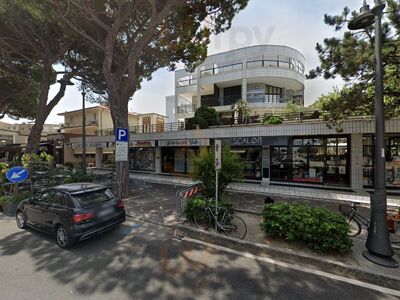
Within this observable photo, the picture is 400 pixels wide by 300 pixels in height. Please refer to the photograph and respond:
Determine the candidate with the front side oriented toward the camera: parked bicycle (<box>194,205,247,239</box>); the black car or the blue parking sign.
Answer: the blue parking sign

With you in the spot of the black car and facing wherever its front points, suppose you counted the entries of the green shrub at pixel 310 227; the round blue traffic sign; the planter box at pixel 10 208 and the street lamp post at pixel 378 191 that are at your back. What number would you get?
2

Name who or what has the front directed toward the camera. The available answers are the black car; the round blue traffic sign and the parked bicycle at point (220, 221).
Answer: the round blue traffic sign

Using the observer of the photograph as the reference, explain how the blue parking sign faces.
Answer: facing the viewer

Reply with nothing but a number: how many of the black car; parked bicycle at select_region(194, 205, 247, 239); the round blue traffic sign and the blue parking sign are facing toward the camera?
2

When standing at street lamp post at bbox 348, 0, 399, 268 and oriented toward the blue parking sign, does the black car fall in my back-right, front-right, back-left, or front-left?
front-left

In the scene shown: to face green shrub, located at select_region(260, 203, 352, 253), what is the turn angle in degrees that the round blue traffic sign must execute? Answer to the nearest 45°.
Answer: approximately 45° to its left

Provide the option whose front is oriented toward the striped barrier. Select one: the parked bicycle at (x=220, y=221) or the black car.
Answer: the parked bicycle

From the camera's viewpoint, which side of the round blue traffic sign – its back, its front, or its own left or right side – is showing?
front

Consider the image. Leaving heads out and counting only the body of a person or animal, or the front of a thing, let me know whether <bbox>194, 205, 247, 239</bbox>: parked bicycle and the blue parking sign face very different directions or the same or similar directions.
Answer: very different directions

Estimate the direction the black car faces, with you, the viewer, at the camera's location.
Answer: facing away from the viewer and to the left of the viewer

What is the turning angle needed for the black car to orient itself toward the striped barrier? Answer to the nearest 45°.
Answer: approximately 135° to its right

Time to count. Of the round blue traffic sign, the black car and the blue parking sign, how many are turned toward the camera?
2

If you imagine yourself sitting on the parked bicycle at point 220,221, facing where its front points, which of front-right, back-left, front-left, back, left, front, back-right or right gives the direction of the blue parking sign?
front

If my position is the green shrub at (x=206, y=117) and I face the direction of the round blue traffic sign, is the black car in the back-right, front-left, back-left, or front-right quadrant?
front-left

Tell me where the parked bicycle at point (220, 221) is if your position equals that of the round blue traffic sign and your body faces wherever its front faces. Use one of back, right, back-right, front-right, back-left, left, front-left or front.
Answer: front-left

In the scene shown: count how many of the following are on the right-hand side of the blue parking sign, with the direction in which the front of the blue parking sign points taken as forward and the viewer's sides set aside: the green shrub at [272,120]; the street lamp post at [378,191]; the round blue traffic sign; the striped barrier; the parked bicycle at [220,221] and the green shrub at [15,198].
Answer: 2
